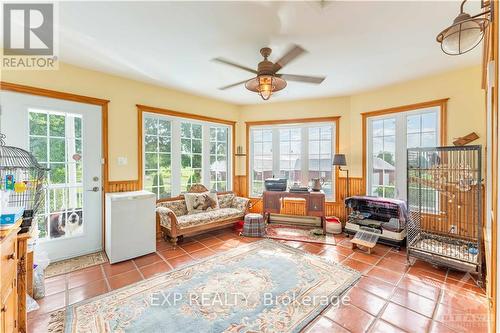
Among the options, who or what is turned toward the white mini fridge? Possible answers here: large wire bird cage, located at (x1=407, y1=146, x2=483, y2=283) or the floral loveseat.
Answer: the large wire bird cage

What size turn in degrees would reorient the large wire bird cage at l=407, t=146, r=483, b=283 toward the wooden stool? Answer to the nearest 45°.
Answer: approximately 45° to its right

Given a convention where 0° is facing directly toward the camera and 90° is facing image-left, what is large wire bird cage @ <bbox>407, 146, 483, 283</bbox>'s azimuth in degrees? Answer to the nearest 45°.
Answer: approximately 45°

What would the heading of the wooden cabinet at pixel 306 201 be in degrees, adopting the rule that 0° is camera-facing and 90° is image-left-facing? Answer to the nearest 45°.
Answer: approximately 0°

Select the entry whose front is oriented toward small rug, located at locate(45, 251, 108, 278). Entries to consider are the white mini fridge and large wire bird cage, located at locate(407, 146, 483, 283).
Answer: the large wire bird cage

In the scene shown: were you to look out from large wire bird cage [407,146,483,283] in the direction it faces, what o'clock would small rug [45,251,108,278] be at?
The small rug is roughly at 12 o'clock from the large wire bird cage.

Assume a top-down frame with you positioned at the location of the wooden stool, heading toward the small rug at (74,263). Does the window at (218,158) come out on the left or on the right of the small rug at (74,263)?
right

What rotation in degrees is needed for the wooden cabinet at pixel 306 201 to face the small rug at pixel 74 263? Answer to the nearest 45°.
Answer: approximately 45° to its right

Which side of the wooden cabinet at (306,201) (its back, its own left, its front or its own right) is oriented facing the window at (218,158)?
right

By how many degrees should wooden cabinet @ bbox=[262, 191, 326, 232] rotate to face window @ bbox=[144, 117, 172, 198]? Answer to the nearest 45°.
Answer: approximately 90° to its right

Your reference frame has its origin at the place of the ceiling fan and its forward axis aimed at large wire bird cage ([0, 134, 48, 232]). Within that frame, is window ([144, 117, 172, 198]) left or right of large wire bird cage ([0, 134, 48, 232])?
right
